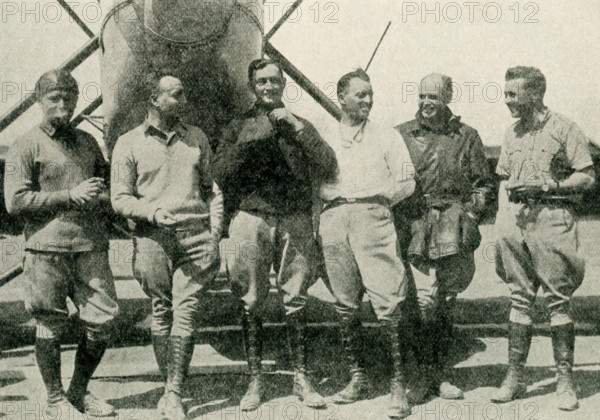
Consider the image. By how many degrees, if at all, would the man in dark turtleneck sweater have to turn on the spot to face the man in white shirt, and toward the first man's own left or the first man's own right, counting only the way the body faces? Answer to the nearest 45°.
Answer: approximately 90° to the first man's own left

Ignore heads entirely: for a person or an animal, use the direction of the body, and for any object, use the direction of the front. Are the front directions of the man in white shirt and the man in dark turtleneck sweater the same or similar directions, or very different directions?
same or similar directions

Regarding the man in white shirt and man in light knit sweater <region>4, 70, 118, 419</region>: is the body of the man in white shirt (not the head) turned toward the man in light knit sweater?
no

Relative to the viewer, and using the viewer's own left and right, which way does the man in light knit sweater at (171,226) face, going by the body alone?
facing the viewer

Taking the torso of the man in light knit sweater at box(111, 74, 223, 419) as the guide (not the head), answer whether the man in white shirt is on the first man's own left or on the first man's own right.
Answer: on the first man's own left

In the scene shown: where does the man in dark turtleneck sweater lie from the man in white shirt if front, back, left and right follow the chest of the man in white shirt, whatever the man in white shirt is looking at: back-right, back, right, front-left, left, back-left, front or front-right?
right

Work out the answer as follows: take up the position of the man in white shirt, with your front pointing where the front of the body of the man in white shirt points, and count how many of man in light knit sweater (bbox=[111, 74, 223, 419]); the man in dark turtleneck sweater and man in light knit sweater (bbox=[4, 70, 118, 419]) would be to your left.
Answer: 0

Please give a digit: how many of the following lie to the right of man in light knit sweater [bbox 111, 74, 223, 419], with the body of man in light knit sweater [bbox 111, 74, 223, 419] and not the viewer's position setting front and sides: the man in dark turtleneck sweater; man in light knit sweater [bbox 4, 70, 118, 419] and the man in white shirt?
1

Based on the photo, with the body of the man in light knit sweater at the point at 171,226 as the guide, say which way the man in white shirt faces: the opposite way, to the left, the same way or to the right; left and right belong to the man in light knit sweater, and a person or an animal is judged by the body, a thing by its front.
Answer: the same way

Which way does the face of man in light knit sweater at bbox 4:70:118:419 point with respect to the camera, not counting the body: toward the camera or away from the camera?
toward the camera

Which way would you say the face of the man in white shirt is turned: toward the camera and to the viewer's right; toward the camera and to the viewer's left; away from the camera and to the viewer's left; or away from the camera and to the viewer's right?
toward the camera and to the viewer's right

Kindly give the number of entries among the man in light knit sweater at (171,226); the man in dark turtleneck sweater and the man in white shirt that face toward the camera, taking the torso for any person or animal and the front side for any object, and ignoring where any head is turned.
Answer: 3

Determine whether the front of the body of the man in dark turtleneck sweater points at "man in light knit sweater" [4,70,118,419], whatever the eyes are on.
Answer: no

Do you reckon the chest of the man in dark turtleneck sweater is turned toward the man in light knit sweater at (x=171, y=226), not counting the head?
no

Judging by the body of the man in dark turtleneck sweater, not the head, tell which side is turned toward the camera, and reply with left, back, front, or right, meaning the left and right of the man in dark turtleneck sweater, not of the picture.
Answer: front

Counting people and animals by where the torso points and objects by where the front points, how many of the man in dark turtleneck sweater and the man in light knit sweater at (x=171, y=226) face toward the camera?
2

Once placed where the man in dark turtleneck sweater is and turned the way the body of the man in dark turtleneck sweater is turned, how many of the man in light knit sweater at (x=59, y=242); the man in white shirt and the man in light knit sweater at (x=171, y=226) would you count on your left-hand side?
1

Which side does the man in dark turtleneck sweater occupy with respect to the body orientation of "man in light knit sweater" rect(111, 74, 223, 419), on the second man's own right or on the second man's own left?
on the second man's own left
